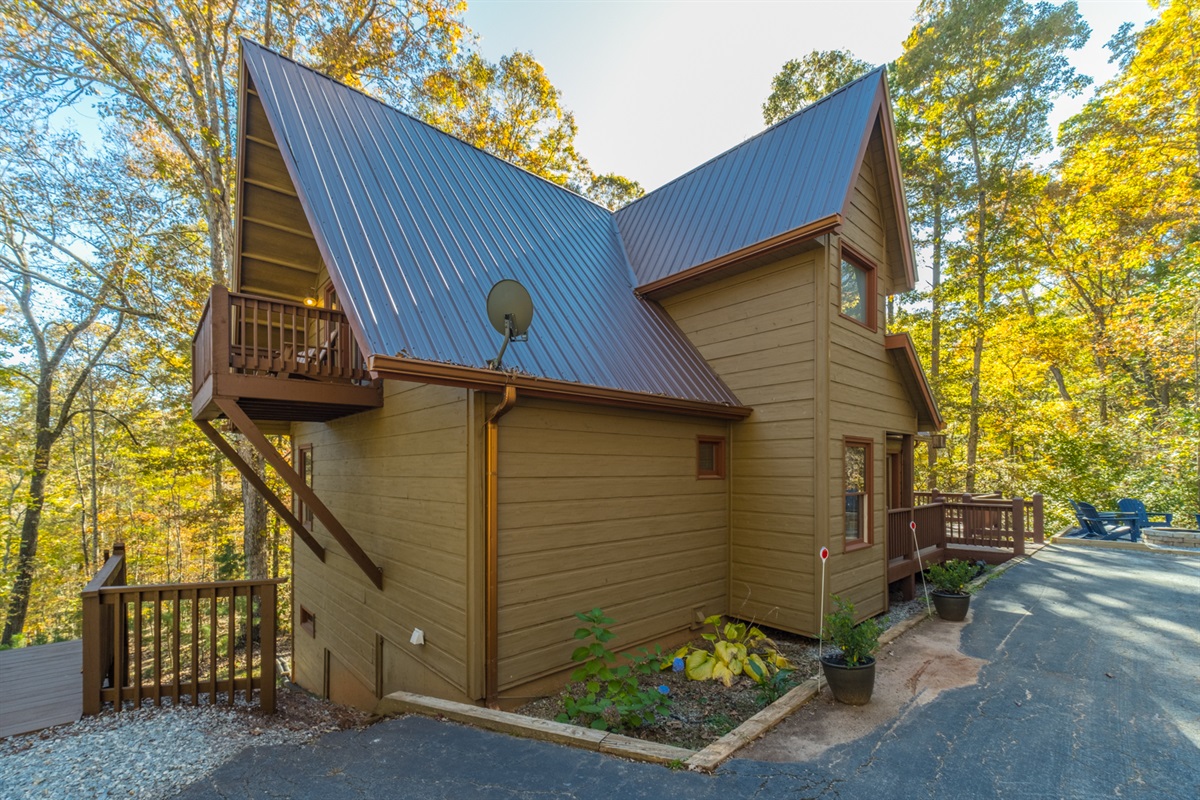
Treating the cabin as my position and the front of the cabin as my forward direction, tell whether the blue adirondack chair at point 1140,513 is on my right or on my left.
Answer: on my left

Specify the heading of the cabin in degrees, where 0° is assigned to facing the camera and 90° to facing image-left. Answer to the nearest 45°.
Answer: approximately 315°

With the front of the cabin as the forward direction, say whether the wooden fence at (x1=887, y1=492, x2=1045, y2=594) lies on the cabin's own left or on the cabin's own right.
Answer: on the cabin's own left

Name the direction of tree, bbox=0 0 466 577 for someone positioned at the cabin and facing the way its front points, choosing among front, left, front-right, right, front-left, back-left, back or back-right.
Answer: back

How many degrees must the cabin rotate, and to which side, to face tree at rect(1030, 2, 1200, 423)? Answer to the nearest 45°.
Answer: approximately 90° to its left

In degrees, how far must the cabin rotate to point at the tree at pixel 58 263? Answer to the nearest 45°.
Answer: approximately 180°

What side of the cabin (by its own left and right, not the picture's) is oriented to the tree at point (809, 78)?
left
